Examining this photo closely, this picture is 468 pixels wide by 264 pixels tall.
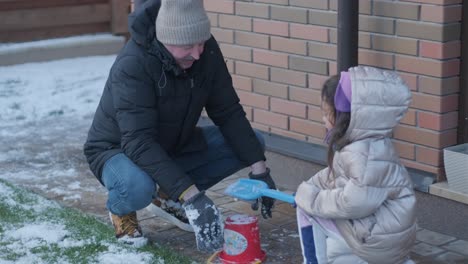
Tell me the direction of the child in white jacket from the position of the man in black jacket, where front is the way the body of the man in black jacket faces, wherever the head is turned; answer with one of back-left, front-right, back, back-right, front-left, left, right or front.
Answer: front

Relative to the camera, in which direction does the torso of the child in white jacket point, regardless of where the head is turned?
to the viewer's left

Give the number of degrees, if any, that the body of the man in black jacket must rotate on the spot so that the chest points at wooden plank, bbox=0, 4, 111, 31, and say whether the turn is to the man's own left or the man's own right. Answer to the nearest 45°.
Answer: approximately 135° to the man's own left

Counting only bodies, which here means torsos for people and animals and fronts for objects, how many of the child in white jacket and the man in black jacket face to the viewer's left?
1

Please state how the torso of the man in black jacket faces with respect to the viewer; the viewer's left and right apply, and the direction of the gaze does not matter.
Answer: facing the viewer and to the right of the viewer

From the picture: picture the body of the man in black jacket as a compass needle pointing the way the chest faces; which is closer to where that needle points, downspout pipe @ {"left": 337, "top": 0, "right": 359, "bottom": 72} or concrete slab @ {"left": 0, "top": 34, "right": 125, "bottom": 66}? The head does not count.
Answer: the downspout pipe

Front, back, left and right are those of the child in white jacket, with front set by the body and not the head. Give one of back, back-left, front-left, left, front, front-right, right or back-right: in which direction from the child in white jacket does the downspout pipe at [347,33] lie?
right

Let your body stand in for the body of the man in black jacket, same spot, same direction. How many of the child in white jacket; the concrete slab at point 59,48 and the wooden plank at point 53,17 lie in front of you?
1

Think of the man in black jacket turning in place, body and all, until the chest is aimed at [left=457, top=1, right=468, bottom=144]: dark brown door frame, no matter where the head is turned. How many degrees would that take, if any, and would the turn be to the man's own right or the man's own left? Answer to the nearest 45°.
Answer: approximately 45° to the man's own left

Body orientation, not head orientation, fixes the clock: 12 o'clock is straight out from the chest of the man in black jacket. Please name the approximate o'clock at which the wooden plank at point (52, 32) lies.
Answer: The wooden plank is roughly at 7 o'clock from the man in black jacket.

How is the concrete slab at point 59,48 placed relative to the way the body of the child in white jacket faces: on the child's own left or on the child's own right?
on the child's own right

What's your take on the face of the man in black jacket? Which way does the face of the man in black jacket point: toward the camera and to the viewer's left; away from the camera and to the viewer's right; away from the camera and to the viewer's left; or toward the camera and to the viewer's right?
toward the camera and to the viewer's right
